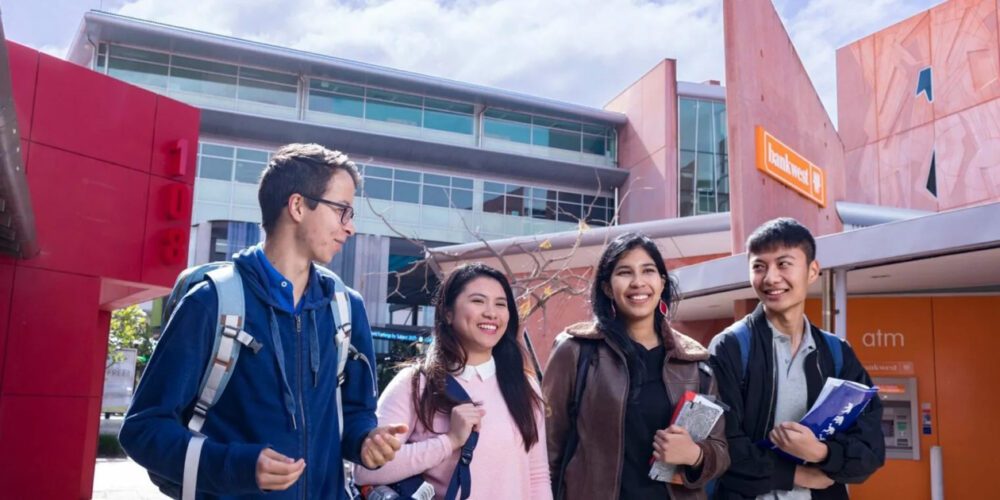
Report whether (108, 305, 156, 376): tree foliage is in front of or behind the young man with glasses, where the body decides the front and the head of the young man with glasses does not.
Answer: behind

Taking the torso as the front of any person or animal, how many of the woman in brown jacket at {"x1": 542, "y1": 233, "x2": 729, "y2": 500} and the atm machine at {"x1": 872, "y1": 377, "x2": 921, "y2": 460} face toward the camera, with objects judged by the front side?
2

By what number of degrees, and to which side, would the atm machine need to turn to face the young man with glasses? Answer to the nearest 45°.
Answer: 0° — it already faces them

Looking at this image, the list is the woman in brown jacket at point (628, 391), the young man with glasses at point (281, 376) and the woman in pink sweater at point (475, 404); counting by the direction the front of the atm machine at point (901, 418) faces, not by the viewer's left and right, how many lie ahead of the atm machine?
3

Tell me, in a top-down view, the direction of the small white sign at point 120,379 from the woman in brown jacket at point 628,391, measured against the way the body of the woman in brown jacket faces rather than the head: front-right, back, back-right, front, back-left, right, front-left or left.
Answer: back-right

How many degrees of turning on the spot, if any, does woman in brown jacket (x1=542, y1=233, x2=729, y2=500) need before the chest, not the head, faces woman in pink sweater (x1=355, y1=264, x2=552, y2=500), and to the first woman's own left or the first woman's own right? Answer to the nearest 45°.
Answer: approximately 90° to the first woman's own right

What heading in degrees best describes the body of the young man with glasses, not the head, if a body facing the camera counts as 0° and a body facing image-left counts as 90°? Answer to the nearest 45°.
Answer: approximately 315°

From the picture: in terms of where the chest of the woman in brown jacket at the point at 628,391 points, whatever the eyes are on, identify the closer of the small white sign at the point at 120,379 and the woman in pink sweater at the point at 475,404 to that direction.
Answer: the woman in pink sweater

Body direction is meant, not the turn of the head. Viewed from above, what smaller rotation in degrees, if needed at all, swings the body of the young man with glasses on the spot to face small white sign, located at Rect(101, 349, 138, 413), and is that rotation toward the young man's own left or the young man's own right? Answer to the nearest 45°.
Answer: approximately 135° to the young man's own left

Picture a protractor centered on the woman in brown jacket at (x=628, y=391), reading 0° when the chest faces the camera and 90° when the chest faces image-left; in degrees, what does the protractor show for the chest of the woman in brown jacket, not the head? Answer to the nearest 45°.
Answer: approximately 0°
